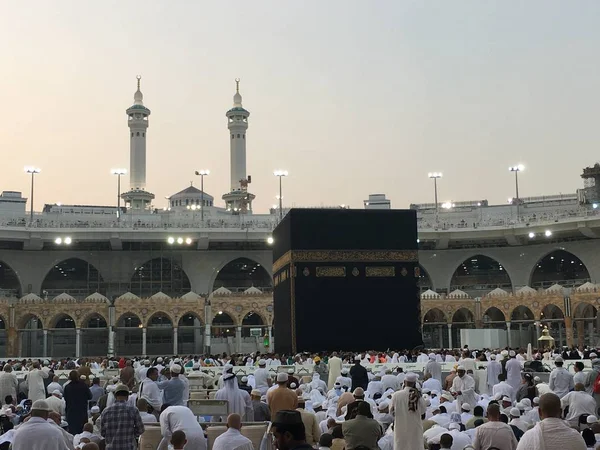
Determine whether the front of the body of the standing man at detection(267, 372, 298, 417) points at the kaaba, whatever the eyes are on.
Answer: yes

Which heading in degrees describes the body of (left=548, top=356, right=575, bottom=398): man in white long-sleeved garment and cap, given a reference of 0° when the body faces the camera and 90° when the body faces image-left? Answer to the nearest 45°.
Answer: approximately 180°

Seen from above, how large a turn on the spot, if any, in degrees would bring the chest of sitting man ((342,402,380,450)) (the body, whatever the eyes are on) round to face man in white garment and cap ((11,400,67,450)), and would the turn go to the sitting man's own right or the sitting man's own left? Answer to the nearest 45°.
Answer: approximately 90° to the sitting man's own left

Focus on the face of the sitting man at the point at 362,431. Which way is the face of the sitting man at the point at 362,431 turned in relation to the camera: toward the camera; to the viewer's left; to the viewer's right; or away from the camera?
away from the camera

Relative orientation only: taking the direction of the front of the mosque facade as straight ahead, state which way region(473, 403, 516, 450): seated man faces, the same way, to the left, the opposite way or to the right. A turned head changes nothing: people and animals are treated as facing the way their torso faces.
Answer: the opposite way

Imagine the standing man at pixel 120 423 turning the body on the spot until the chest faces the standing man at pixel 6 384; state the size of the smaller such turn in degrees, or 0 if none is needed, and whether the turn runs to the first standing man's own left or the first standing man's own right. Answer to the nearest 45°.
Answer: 0° — they already face them

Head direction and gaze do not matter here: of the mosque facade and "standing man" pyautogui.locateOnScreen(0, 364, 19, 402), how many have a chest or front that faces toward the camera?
1

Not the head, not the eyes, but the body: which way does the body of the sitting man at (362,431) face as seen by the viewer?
away from the camera

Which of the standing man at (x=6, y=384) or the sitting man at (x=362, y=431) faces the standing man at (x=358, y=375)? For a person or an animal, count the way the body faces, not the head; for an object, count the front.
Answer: the sitting man at (x=362, y=431)

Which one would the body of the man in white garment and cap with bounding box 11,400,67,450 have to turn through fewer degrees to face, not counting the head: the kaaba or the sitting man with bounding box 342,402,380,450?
the kaaba

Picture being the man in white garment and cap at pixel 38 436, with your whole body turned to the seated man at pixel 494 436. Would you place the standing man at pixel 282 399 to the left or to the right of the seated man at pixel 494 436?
left

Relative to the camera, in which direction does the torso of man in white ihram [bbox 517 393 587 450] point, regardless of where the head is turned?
away from the camera

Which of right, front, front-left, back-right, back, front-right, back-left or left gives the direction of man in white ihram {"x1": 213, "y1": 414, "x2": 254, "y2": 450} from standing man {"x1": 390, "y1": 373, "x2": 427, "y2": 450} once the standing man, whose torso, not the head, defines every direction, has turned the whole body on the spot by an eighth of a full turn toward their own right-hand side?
back

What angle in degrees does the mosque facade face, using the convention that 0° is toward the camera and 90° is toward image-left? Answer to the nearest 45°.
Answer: approximately 0°

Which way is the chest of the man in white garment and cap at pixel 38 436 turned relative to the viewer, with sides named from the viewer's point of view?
facing away from the viewer

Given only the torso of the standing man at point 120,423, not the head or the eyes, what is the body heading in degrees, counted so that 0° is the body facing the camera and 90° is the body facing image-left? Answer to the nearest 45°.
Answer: approximately 180°

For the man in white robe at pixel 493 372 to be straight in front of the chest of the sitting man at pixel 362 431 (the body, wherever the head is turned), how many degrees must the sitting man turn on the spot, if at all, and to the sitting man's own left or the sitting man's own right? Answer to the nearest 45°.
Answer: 0° — they already face them

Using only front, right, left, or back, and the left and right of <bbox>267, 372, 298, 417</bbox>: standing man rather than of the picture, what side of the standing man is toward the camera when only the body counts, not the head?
back

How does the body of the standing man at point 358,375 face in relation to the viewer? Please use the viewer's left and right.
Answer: facing away from the viewer

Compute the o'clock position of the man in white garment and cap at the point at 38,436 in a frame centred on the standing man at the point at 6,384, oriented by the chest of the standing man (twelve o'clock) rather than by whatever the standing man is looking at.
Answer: The man in white garment and cap is roughly at 6 o'clock from the standing man.

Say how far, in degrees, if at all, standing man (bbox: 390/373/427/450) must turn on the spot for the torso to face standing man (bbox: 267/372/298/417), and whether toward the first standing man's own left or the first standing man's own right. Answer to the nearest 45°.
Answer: approximately 45° to the first standing man's own left

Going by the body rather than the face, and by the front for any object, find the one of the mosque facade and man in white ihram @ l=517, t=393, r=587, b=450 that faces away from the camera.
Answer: the man in white ihram
